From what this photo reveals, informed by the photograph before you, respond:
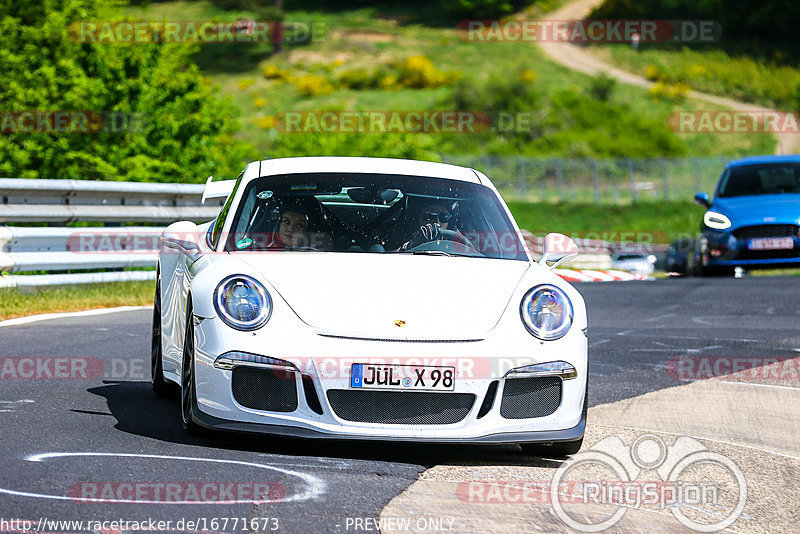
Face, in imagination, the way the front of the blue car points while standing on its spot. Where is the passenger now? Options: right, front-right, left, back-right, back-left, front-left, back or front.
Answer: front

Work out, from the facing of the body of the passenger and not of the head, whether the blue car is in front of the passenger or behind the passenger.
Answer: behind

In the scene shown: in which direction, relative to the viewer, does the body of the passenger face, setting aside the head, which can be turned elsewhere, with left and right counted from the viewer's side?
facing the viewer

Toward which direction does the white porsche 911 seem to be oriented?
toward the camera

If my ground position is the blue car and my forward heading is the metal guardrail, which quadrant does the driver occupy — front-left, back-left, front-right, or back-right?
front-left

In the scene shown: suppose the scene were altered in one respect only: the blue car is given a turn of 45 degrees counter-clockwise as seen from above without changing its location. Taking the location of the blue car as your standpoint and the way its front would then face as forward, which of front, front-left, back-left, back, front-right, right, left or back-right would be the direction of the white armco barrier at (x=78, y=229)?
right

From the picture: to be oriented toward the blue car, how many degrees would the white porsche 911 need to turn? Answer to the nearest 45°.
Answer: approximately 135° to its left

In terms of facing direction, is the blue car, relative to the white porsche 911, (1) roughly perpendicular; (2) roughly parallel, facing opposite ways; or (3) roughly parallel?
roughly parallel

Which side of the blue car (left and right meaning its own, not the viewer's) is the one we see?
front

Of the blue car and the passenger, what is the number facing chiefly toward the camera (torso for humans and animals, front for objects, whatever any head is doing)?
2

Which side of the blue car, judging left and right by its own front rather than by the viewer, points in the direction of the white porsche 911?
front

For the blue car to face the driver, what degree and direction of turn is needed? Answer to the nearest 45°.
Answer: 0° — it already faces them

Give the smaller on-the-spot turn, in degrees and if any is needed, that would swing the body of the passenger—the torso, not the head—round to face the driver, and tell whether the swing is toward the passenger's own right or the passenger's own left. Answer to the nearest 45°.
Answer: approximately 90° to the passenger's own left

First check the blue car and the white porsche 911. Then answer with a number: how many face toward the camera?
2

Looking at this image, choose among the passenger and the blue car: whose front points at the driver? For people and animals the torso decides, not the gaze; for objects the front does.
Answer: the blue car
